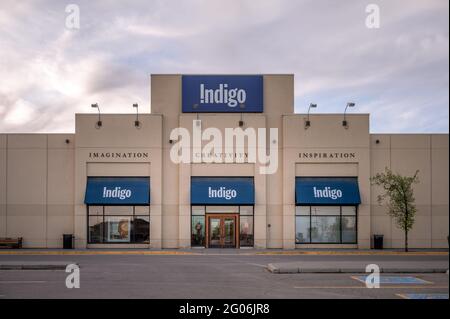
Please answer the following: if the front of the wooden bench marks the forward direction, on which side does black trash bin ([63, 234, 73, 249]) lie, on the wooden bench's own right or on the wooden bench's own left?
on the wooden bench's own left

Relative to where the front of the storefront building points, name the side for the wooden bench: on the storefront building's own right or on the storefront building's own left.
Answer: on the storefront building's own right

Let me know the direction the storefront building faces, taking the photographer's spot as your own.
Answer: facing the viewer

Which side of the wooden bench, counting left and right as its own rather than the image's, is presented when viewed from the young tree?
left

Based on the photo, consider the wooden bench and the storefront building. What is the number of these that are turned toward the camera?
2
